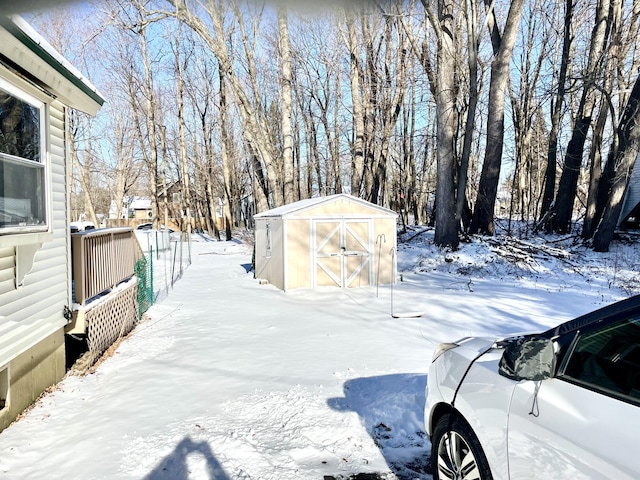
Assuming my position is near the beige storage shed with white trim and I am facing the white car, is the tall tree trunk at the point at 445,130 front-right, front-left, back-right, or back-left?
back-left

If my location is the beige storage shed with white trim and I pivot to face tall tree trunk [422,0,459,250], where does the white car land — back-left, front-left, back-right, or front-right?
back-right

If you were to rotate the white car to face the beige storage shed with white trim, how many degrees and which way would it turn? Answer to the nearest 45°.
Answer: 0° — it already faces it

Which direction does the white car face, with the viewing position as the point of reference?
facing away from the viewer and to the left of the viewer

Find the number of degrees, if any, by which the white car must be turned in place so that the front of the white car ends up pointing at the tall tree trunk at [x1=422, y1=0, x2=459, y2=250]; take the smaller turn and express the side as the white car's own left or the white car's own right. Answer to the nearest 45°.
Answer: approximately 45° to the white car's own right
